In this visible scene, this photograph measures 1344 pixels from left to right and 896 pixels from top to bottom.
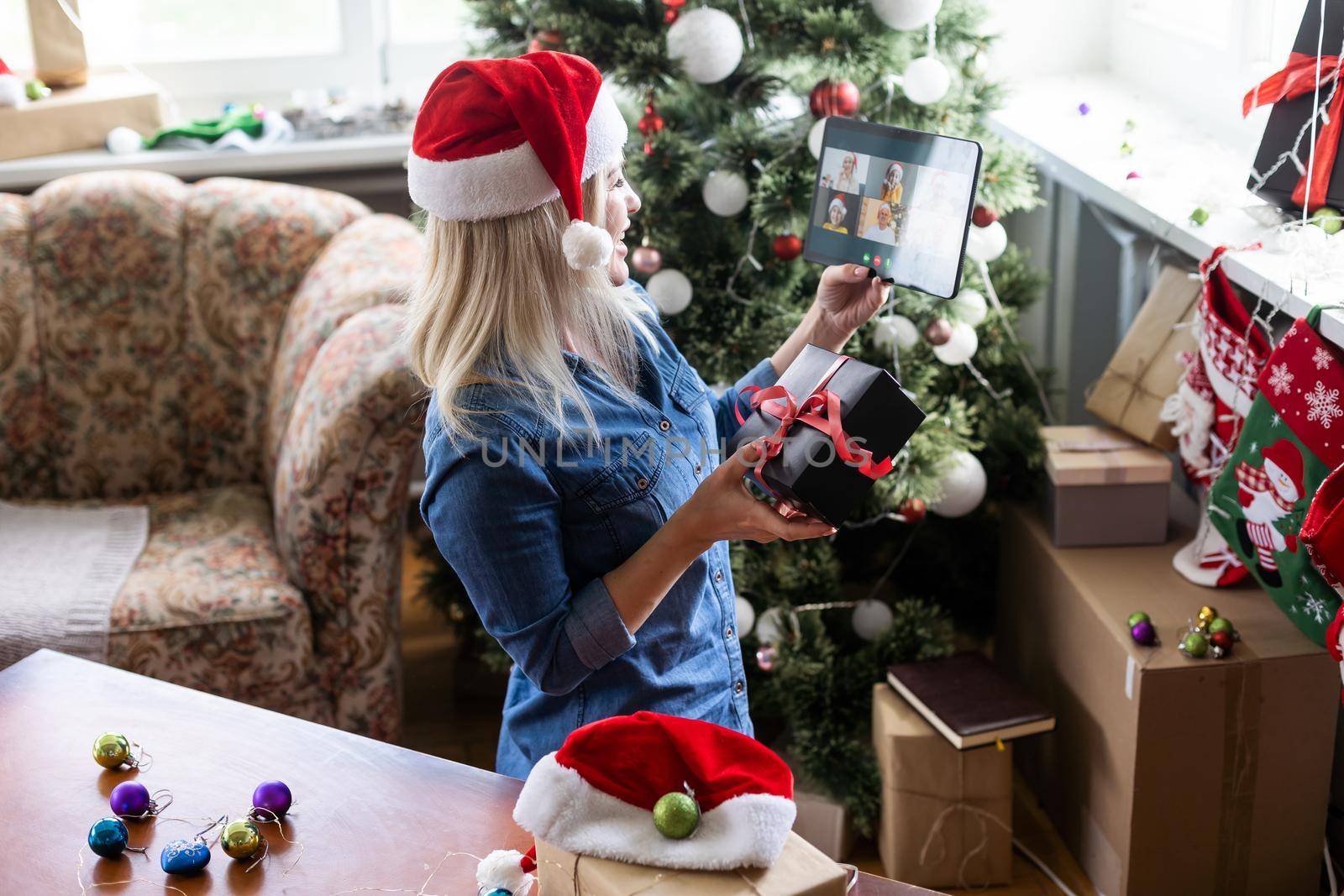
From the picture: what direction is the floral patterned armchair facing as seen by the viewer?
toward the camera

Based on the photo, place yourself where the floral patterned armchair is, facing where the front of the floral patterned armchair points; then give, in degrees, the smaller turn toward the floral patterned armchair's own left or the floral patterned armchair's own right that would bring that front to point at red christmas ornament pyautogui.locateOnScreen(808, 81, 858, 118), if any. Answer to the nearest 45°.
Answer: approximately 45° to the floral patterned armchair's own left

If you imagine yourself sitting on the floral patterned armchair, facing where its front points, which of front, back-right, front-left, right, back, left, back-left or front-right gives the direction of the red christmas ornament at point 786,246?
front-left

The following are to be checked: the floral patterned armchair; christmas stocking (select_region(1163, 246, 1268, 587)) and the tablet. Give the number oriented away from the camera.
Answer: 0

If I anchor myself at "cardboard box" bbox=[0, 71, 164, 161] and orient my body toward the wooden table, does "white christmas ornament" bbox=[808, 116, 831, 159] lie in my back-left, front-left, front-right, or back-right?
front-left

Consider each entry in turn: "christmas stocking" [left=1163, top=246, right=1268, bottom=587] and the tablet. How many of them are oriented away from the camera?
0

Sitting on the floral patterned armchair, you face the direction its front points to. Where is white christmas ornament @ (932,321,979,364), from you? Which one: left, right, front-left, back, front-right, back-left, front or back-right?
front-left

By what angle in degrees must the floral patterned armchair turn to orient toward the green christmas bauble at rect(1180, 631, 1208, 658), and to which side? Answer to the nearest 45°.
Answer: approximately 45° to its left

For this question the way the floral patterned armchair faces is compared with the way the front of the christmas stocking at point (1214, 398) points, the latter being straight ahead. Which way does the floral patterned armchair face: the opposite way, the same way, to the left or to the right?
to the left

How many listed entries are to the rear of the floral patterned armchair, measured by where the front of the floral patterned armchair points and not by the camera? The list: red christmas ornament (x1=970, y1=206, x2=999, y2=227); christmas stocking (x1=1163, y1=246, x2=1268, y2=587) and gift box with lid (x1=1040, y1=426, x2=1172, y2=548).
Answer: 0

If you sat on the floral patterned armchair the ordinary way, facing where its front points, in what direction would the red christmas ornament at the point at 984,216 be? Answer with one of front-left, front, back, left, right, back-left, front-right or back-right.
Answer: front-left

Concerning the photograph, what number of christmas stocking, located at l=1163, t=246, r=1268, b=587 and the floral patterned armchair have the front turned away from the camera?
0

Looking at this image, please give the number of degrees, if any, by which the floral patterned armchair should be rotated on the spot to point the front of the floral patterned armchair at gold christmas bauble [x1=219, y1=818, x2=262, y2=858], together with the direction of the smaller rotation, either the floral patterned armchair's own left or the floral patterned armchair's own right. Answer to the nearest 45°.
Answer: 0° — it already faces it

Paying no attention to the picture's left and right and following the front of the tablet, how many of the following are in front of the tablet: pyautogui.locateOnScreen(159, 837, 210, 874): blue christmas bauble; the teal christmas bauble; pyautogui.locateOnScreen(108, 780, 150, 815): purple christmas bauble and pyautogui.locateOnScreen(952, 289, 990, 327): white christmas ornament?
3

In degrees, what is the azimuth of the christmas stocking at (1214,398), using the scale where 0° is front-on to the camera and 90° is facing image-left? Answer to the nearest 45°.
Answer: approximately 45°

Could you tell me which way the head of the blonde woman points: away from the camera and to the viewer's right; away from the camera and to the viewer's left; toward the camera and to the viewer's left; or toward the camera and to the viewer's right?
away from the camera and to the viewer's right

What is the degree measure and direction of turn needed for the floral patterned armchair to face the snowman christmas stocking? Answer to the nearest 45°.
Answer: approximately 45° to its left

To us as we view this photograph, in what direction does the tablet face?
facing the viewer and to the left of the viewer
